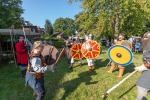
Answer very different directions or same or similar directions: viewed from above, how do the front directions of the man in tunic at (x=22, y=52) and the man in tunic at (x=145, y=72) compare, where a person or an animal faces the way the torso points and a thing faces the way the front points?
very different directions

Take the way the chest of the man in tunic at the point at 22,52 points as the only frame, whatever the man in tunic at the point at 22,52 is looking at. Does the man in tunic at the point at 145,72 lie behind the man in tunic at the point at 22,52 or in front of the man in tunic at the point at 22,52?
in front

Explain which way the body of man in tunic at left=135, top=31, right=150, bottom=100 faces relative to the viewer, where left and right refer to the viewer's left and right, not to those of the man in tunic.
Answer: facing to the left of the viewer

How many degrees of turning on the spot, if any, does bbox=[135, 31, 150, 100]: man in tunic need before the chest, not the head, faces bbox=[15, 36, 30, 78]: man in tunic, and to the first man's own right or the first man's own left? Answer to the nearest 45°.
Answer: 0° — they already face them

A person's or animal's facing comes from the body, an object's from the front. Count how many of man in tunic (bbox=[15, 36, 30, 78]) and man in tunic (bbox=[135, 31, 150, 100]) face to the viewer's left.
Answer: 1

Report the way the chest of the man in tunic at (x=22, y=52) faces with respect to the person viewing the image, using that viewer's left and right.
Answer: facing the viewer and to the right of the viewer
